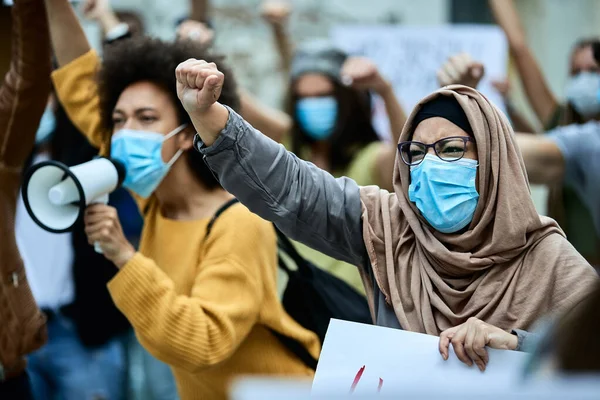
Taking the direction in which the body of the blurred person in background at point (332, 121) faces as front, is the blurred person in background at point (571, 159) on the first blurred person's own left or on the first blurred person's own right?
on the first blurred person's own left

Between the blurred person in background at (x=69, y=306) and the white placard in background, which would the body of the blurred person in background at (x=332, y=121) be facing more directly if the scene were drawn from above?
the blurred person in background

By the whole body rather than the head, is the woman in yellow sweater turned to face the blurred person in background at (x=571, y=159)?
no

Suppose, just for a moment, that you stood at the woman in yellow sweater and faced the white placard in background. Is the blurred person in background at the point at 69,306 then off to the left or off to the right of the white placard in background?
left

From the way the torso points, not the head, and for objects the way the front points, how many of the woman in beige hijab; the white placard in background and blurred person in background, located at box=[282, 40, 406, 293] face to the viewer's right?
0

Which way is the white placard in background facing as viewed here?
toward the camera

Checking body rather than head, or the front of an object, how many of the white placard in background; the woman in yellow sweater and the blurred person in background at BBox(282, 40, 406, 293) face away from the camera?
0

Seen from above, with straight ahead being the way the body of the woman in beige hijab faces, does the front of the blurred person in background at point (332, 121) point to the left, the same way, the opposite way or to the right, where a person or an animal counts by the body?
the same way

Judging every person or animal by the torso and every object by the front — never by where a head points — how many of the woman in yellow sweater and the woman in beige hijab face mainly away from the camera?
0

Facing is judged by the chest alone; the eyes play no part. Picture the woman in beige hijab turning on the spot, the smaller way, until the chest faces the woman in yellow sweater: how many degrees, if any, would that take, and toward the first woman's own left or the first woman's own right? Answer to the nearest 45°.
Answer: approximately 90° to the first woman's own right

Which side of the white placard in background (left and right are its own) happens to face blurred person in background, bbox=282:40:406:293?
front

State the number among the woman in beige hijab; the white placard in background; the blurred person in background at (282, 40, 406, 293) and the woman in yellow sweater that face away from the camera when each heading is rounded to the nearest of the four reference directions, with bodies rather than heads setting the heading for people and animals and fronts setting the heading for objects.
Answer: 0

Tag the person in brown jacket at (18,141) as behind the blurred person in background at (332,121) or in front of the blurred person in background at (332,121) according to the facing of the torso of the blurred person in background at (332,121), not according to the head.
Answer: in front

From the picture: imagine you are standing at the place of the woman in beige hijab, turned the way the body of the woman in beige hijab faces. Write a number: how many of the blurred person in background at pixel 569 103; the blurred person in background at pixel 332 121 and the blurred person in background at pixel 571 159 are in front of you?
0

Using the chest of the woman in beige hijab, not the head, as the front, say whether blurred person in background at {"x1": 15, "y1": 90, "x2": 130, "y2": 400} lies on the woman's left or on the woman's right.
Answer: on the woman's right

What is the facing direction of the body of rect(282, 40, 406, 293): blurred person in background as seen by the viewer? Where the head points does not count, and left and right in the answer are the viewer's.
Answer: facing the viewer and to the left of the viewer

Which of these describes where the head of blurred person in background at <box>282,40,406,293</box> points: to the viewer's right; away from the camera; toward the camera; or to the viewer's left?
toward the camera
